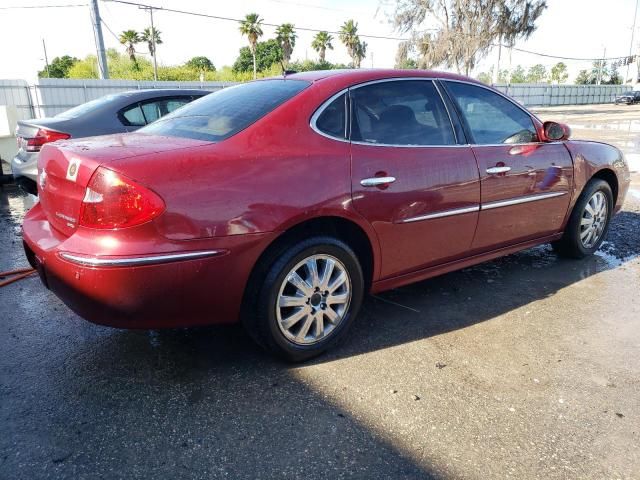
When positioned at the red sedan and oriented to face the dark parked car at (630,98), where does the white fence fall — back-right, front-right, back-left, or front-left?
front-left

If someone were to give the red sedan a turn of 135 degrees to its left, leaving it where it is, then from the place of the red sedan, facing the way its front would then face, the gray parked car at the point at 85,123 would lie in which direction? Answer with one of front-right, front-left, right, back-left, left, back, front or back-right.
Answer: front-right

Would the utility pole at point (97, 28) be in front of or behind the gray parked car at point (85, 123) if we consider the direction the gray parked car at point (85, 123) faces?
in front

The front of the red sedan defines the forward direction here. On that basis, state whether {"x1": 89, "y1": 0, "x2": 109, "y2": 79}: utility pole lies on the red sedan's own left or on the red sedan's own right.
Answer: on the red sedan's own left

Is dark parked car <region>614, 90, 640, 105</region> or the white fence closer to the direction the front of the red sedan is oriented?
the dark parked car

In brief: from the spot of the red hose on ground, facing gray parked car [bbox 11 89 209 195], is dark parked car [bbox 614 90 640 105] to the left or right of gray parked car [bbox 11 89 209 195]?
right

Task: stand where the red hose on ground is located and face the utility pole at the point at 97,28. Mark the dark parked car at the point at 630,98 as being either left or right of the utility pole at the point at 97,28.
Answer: right

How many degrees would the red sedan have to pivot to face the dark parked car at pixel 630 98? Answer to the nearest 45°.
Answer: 0° — it already faces it

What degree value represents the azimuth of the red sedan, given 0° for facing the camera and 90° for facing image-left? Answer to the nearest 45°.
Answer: approximately 225°

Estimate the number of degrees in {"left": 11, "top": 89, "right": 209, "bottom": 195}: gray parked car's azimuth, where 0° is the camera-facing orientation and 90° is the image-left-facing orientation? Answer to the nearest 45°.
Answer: approximately 225°
